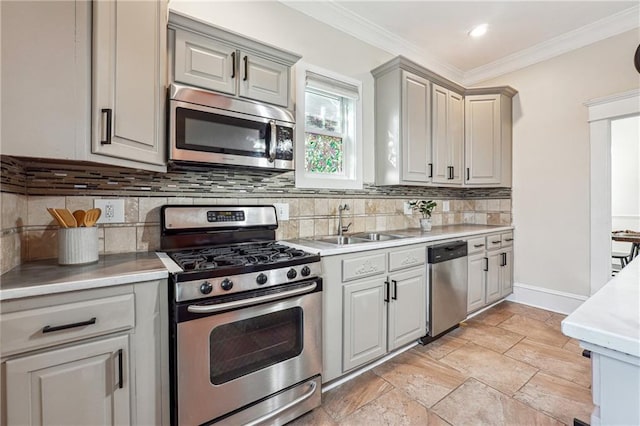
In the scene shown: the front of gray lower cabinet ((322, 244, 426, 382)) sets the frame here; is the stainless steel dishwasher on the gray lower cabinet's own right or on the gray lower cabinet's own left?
on the gray lower cabinet's own left

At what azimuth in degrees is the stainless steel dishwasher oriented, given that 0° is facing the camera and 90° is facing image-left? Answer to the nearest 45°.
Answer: approximately 315°

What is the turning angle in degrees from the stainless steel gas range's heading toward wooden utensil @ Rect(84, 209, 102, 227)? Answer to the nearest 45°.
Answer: approximately 135° to its right

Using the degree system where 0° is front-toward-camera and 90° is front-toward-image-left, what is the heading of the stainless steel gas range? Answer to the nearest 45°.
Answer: approximately 315°

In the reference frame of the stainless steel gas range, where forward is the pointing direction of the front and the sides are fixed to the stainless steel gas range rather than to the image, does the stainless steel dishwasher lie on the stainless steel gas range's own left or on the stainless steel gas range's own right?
on the stainless steel gas range's own left

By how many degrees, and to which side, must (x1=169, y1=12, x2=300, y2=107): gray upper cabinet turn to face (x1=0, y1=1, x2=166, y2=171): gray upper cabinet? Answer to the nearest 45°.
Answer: approximately 90° to its right

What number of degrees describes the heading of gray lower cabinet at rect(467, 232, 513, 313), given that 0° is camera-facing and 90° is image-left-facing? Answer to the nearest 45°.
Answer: approximately 315°

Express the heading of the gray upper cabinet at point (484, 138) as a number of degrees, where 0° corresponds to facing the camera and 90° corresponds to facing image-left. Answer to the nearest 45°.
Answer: approximately 0°
